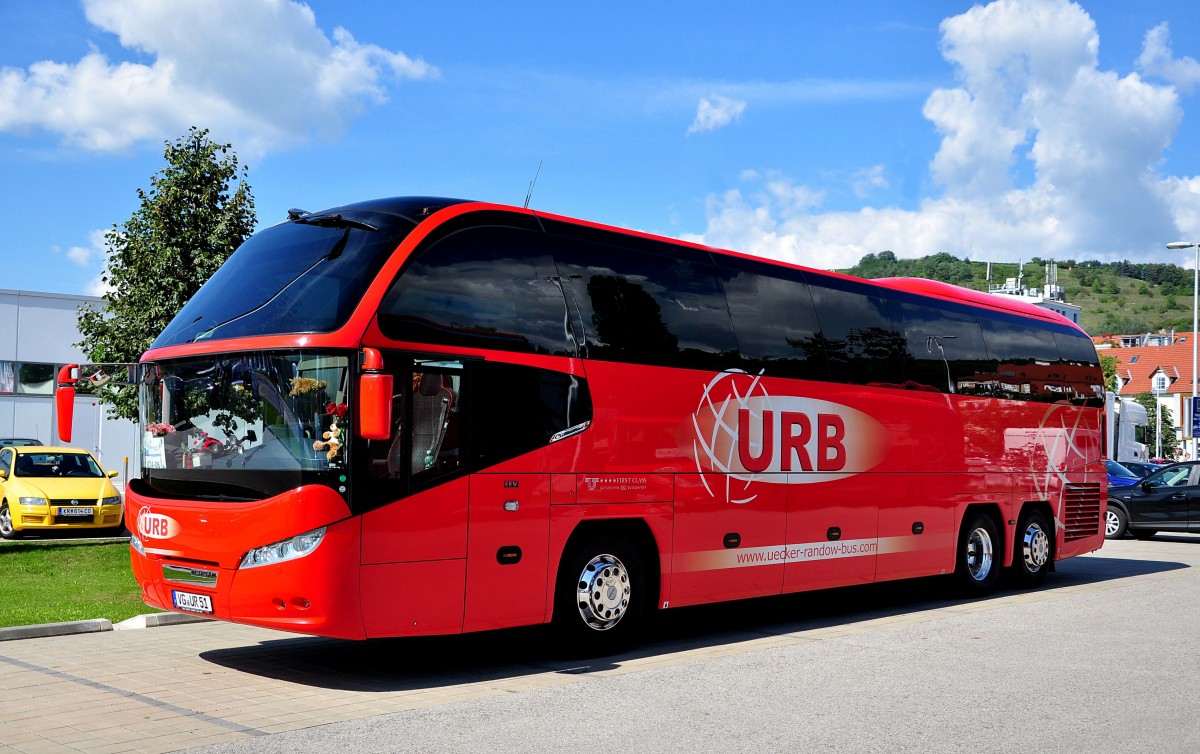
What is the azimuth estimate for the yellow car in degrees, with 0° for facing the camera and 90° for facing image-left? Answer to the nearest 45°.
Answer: approximately 315°

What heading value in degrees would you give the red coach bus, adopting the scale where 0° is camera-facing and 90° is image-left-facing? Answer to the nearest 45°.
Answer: approximately 45°

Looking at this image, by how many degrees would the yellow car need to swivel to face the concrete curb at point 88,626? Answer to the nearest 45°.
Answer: approximately 45° to its right

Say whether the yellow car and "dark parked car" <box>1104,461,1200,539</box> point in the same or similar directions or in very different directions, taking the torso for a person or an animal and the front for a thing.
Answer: very different directions
